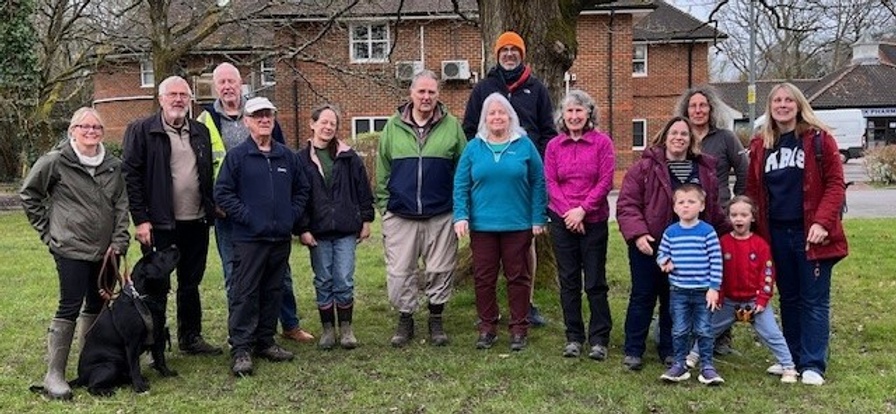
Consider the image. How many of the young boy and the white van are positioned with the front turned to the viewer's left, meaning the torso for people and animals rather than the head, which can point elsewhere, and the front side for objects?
1

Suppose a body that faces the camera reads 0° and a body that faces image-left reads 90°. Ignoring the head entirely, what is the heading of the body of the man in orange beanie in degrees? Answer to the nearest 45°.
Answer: approximately 0°

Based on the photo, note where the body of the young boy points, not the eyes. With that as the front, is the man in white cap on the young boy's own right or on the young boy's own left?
on the young boy's own right

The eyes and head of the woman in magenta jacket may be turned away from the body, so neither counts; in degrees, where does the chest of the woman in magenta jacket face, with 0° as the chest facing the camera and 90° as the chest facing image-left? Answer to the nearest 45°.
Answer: approximately 0°

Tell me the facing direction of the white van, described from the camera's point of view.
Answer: facing to the left of the viewer

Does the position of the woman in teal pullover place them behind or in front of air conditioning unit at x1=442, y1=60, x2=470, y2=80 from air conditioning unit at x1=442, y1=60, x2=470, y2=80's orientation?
in front

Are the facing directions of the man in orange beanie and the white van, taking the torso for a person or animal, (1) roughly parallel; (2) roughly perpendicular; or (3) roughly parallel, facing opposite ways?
roughly perpendicular

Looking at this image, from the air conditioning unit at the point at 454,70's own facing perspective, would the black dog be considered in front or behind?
in front

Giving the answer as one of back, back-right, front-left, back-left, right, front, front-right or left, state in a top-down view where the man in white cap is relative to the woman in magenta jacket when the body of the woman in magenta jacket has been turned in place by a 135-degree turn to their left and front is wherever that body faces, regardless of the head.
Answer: back-left

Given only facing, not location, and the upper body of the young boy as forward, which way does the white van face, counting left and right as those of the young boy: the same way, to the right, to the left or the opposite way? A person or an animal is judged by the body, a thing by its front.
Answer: to the right
